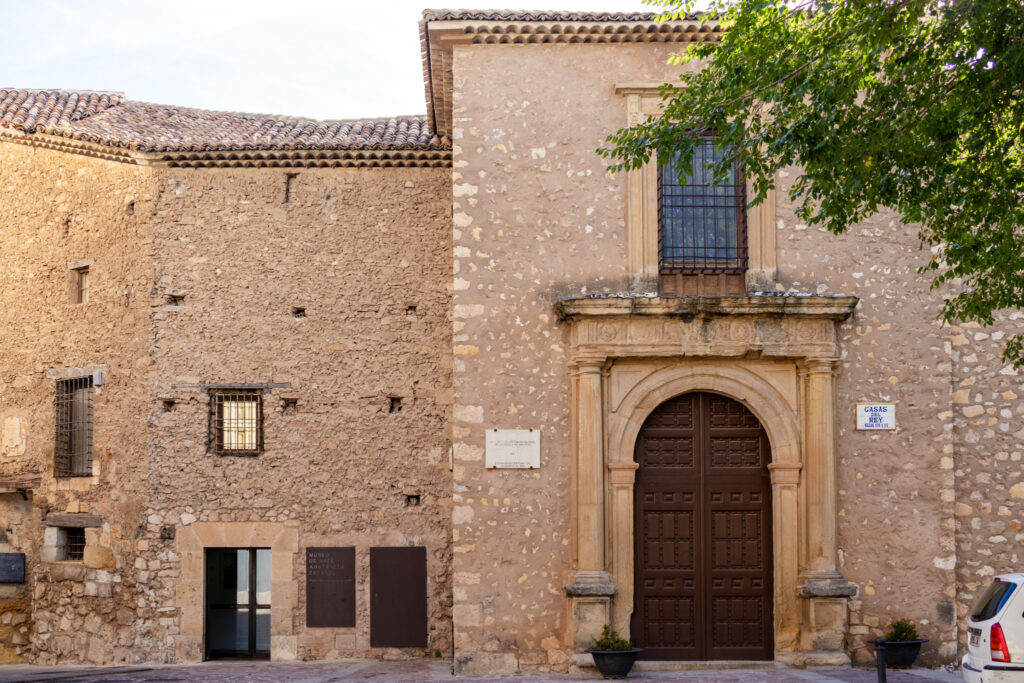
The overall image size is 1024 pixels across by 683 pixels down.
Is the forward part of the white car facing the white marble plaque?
no

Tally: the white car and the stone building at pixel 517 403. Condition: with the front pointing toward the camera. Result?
1

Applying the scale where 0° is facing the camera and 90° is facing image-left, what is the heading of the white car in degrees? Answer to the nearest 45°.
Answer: approximately 225°

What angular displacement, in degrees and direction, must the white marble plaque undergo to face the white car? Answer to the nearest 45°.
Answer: approximately 45° to its left

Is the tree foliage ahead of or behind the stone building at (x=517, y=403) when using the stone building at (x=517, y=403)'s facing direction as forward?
ahead

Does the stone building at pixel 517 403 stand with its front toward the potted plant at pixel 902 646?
no

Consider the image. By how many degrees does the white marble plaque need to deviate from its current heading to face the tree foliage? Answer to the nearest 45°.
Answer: approximately 45° to its left

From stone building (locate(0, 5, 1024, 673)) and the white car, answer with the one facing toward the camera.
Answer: the stone building

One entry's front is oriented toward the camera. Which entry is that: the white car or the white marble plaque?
the white marble plaque

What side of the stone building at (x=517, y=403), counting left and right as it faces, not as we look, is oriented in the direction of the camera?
front

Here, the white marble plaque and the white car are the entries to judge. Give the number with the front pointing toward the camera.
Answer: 1
